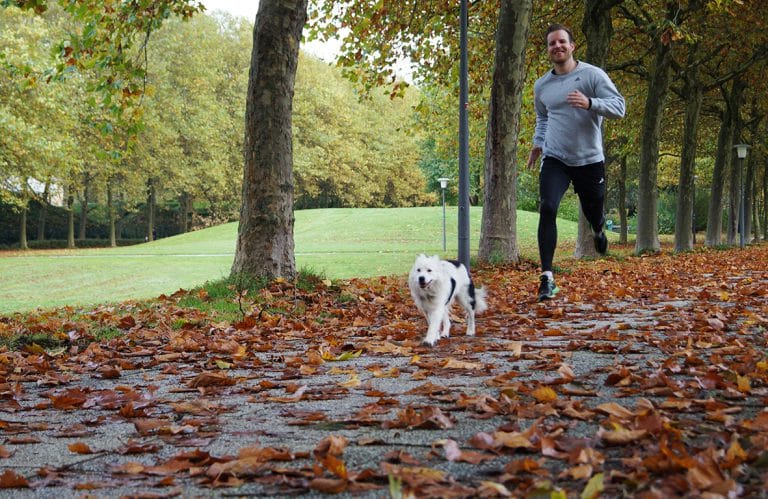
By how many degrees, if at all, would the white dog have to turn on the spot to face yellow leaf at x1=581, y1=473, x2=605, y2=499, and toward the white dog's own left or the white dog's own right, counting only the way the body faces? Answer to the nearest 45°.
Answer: approximately 45° to the white dog's own left

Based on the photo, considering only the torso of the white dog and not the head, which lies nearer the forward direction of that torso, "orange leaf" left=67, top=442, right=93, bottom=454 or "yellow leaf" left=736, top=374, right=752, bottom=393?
the orange leaf

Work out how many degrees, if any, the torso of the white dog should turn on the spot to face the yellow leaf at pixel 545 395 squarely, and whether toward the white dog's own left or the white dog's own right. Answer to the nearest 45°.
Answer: approximately 45° to the white dog's own left

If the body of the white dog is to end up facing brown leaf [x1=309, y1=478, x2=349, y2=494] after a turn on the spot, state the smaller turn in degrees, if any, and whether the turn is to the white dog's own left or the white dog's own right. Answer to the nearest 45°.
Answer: approximately 45° to the white dog's own left

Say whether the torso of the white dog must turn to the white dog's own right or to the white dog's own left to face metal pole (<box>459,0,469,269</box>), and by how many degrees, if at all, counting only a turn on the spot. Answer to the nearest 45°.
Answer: approximately 135° to the white dog's own right

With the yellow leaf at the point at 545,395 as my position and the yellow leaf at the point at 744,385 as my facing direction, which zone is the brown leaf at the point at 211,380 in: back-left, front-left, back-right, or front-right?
back-left

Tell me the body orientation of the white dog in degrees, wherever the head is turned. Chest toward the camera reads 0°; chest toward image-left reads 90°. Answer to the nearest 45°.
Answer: approximately 45°

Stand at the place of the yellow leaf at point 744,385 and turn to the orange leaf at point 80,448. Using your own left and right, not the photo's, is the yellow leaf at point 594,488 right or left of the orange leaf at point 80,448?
left
